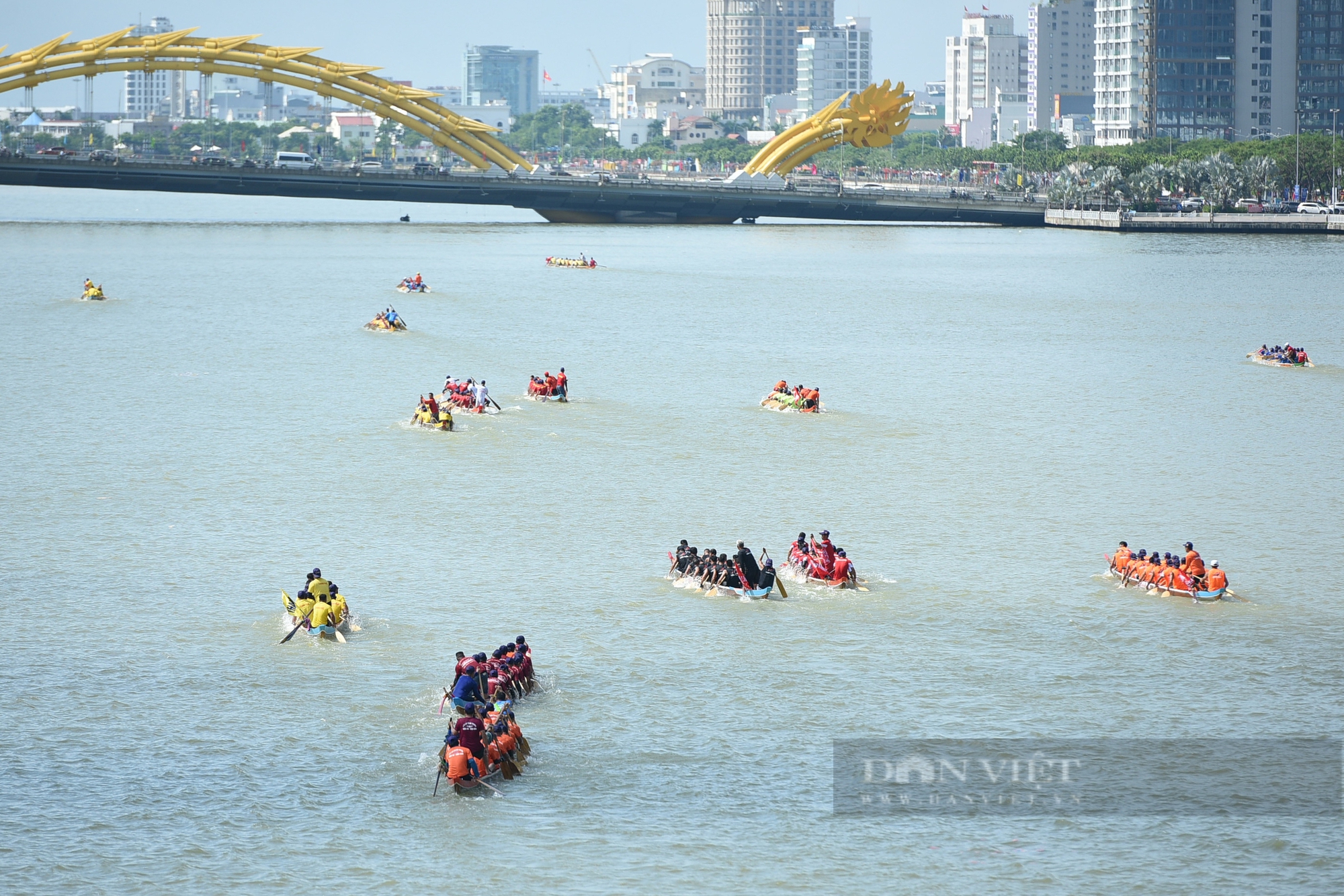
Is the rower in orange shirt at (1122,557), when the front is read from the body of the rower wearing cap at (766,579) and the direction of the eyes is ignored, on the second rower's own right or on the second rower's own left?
on the second rower's own right

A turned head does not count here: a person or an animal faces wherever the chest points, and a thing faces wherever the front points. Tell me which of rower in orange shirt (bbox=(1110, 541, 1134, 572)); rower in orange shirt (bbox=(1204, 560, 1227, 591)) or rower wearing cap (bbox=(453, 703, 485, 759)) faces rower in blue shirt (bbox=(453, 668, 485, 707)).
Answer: the rower wearing cap

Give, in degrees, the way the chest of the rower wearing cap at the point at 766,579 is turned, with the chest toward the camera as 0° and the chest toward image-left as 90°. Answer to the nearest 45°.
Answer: approximately 135°

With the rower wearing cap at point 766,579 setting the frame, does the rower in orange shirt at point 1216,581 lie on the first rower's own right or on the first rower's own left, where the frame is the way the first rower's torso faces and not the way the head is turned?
on the first rower's own right

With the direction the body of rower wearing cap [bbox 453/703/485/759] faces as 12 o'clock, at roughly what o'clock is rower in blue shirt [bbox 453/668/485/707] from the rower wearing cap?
The rower in blue shirt is roughly at 12 o'clock from the rower wearing cap.

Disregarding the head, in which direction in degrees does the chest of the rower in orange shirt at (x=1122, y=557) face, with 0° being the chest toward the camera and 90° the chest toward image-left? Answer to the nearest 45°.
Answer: approximately 135°

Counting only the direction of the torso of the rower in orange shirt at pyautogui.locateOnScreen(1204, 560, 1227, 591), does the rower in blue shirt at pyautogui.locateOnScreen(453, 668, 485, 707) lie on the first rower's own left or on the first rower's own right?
on the first rower's own left

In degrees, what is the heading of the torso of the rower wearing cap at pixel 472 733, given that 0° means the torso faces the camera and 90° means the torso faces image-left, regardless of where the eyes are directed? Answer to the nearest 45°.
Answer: approximately 180°

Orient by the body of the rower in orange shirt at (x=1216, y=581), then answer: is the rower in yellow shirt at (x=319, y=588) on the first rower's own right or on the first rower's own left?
on the first rower's own left

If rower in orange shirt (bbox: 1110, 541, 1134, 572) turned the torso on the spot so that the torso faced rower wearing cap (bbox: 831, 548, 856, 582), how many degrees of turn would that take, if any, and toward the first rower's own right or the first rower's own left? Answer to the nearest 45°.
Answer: approximately 90° to the first rower's own left

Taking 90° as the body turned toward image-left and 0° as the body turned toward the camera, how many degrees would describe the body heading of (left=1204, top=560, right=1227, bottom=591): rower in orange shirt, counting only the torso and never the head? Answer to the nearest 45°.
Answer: approximately 135°
